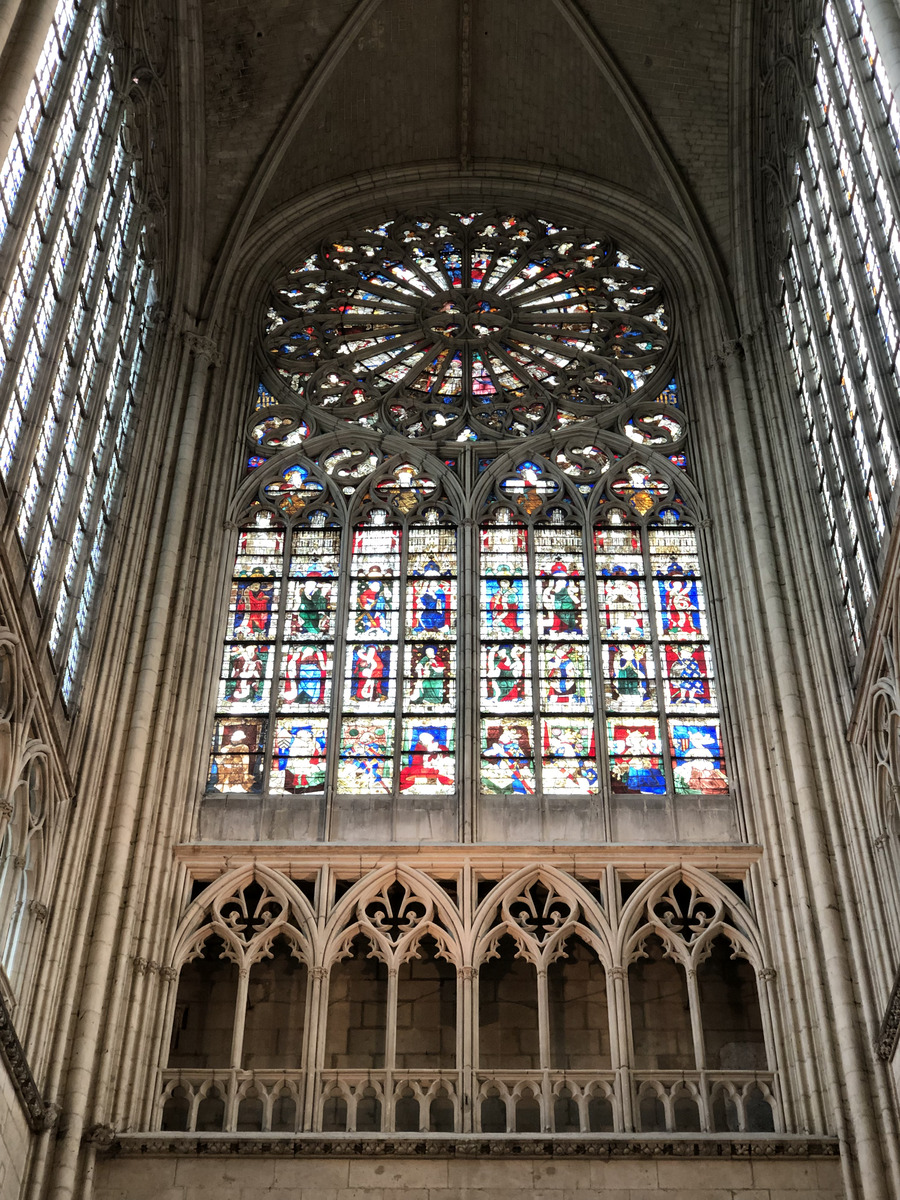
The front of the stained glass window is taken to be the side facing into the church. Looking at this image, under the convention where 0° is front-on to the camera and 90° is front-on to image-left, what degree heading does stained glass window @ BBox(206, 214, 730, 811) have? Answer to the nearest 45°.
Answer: approximately 0°

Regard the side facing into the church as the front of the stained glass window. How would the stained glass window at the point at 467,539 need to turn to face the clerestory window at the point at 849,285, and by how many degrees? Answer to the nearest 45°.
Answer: approximately 45° to its left
